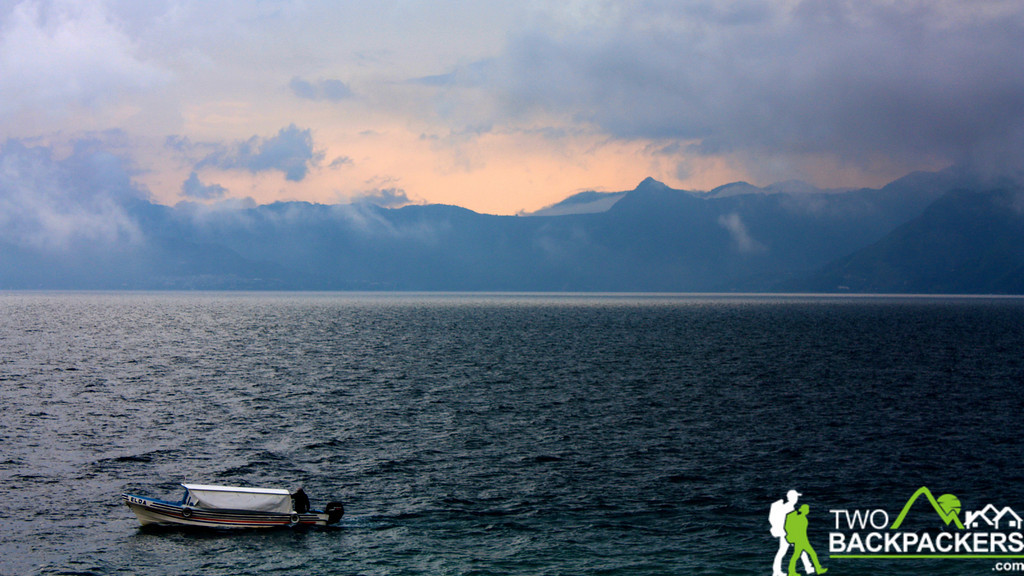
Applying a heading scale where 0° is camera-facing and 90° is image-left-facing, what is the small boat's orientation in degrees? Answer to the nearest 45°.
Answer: approximately 90°
